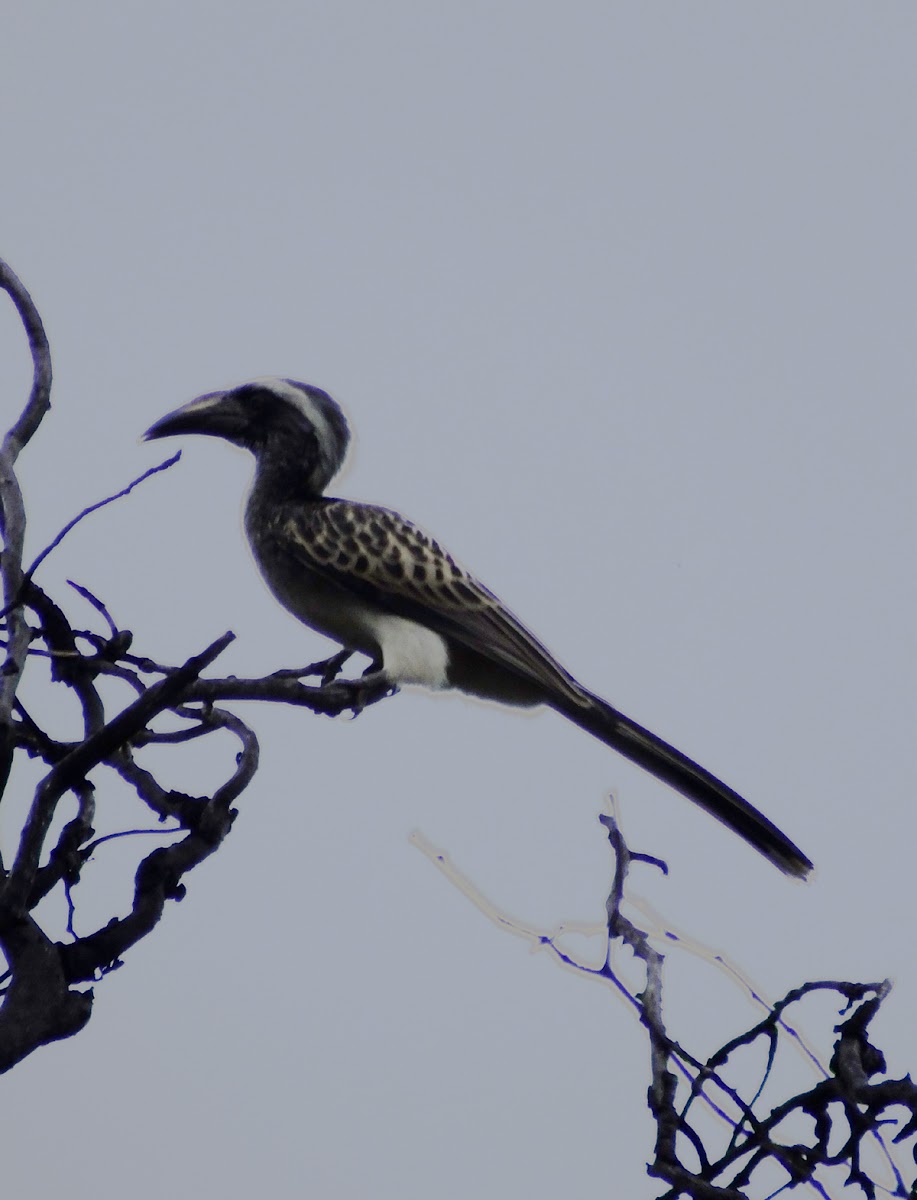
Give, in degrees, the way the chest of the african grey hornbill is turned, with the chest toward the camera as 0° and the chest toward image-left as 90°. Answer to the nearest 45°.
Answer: approximately 90°
